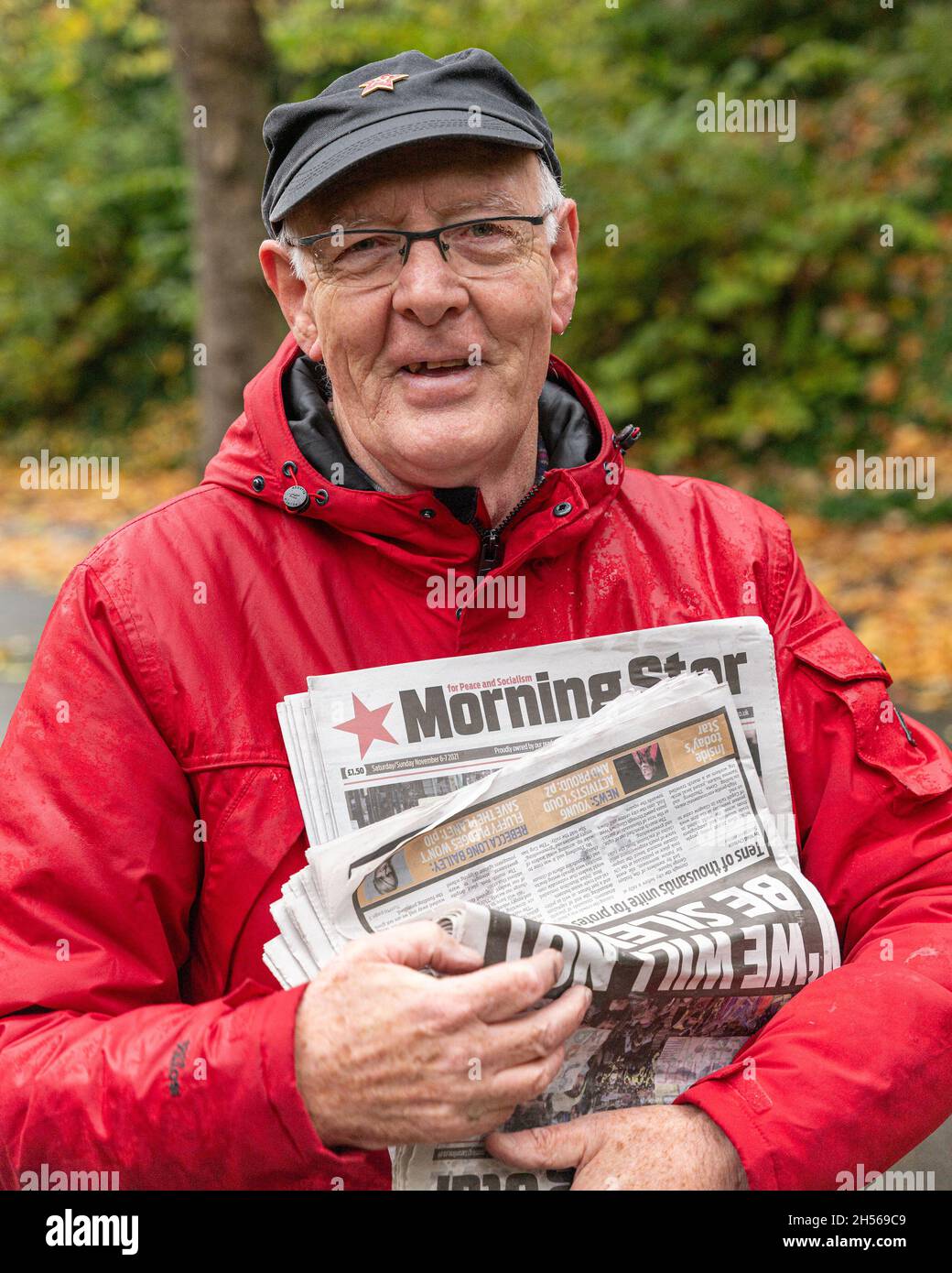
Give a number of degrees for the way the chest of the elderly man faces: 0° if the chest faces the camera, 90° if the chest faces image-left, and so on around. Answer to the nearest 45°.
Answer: approximately 0°

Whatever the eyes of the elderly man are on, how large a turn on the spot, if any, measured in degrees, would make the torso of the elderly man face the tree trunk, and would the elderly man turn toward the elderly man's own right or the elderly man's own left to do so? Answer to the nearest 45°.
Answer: approximately 180°
